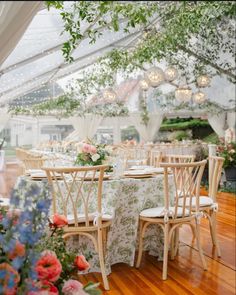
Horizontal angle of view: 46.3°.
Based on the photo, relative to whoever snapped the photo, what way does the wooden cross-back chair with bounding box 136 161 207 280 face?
facing away from the viewer and to the left of the viewer

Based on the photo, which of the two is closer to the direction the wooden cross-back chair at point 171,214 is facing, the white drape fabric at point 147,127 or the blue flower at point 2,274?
the white drape fabric

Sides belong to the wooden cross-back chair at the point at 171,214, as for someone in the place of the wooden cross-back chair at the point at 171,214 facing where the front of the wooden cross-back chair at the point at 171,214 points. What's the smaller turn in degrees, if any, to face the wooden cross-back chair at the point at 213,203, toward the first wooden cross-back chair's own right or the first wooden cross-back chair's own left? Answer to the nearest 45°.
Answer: approximately 90° to the first wooden cross-back chair's own right

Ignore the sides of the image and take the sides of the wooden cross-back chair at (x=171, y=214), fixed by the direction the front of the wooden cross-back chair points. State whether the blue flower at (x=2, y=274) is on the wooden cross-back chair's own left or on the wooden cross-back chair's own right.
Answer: on the wooden cross-back chair's own left

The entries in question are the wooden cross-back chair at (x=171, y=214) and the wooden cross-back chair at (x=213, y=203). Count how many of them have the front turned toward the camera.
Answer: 0

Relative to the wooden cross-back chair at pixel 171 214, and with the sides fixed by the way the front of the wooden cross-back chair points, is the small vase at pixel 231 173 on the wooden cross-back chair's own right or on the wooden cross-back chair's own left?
on the wooden cross-back chair's own right

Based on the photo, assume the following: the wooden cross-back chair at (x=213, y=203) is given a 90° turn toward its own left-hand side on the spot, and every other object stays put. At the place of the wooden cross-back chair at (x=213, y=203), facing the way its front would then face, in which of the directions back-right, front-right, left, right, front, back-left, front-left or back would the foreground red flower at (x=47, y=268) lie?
front

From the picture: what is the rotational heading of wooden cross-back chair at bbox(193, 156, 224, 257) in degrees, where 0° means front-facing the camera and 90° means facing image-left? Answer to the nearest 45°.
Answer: approximately 90°

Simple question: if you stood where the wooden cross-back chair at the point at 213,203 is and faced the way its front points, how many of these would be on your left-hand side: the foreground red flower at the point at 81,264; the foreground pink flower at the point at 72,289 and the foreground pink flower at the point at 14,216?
3

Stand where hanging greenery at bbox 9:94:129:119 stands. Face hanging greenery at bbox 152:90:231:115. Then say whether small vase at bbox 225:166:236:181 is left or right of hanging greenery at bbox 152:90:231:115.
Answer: right

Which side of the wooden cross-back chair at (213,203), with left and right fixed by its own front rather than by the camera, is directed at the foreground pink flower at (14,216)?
left

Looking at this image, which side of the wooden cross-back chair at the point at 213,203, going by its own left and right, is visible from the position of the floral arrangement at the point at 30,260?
left
